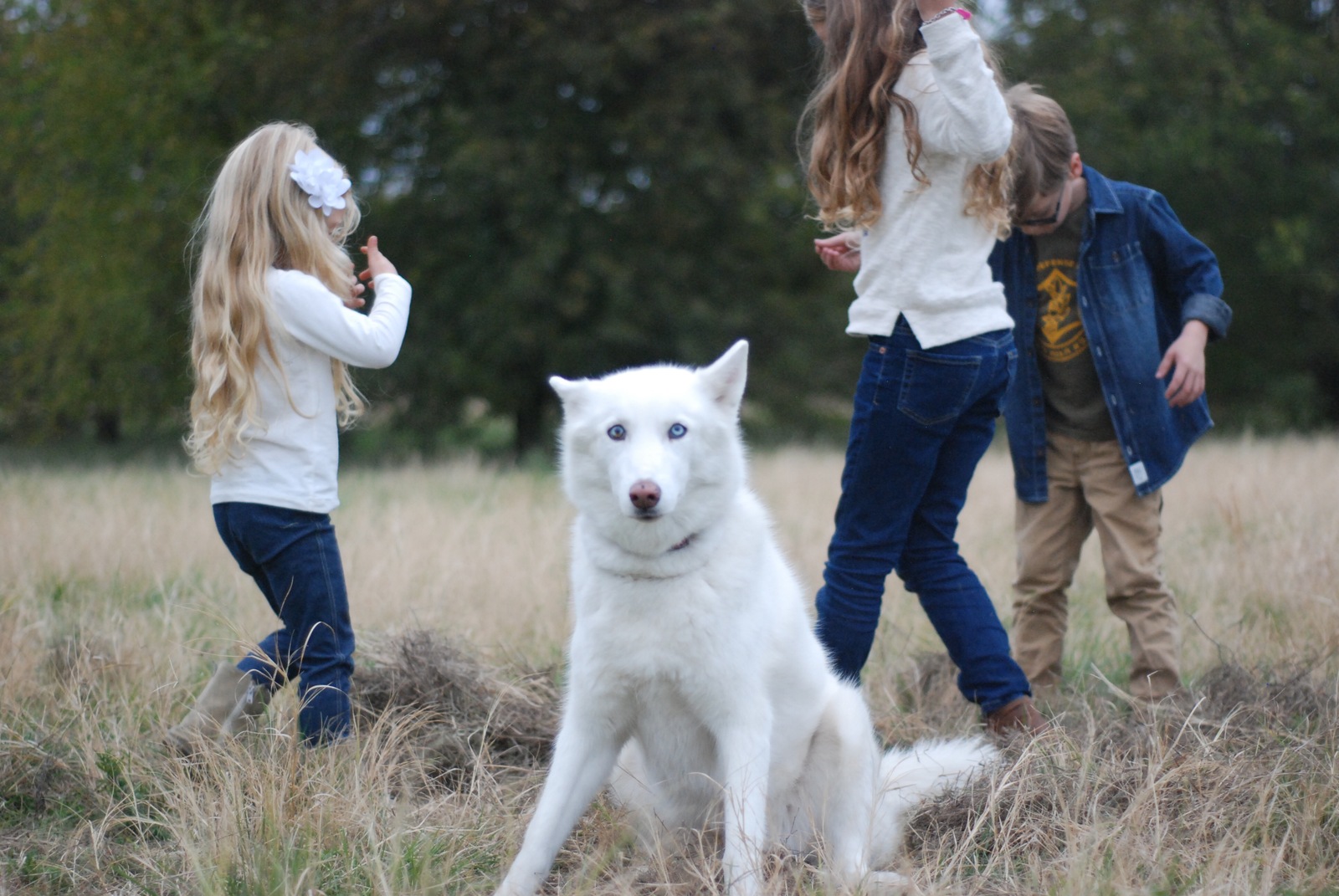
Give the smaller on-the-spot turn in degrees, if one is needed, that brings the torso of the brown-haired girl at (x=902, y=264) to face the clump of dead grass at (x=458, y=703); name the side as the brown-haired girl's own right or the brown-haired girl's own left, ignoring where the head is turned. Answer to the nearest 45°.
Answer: approximately 45° to the brown-haired girl's own left

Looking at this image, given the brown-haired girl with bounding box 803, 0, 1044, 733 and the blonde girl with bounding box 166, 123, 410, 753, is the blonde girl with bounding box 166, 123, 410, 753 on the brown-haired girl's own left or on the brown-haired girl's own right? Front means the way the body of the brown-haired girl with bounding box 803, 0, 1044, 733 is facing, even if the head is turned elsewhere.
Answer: on the brown-haired girl's own left

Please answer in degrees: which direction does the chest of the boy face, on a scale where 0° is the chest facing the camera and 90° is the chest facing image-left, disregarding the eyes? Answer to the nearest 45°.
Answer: approximately 45°

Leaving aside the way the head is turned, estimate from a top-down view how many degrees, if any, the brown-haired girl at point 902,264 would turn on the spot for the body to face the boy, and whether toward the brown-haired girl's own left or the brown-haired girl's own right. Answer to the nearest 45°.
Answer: approximately 90° to the brown-haired girl's own right

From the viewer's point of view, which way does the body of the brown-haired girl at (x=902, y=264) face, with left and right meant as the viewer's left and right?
facing away from the viewer and to the left of the viewer

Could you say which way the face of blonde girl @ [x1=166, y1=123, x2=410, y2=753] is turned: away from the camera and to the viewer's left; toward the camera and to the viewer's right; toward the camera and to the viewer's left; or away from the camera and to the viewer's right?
away from the camera and to the viewer's right
